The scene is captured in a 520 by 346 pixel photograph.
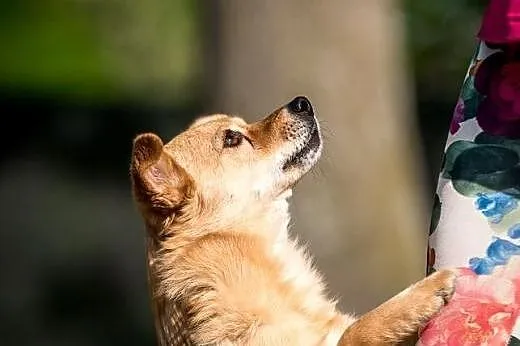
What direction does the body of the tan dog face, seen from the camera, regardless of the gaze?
to the viewer's right
